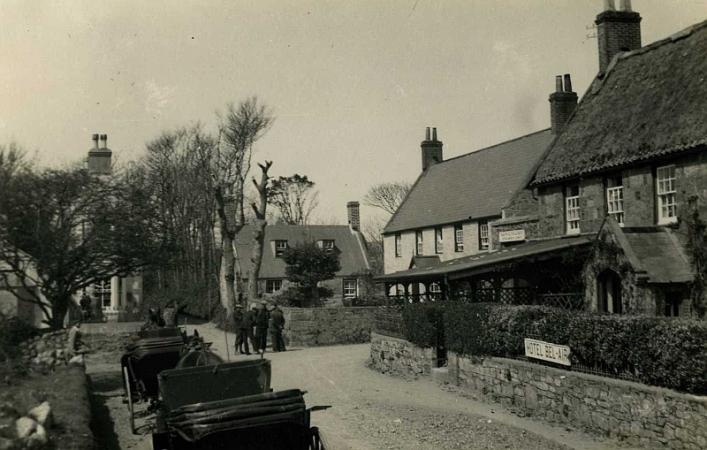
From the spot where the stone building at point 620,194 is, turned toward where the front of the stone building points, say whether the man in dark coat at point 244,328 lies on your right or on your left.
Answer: on your right

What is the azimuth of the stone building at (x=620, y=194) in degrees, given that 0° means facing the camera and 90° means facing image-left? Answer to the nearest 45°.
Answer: approximately 45°

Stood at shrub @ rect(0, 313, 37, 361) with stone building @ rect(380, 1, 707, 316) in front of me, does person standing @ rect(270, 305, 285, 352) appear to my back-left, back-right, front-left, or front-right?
front-left

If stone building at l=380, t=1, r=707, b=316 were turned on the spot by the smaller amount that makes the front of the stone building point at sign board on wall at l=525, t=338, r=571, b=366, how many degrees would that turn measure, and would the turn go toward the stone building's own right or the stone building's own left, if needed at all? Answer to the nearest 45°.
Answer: approximately 45° to the stone building's own left

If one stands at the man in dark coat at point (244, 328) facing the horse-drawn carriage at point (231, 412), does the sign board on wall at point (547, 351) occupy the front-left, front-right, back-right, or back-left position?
front-left

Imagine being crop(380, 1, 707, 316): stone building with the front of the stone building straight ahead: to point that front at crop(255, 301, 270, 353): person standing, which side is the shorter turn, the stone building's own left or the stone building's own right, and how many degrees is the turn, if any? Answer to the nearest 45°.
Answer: approximately 45° to the stone building's own right

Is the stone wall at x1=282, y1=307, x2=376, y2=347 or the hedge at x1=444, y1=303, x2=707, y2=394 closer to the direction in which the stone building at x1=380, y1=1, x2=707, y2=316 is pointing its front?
the hedge

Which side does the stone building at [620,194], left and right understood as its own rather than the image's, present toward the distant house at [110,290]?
right

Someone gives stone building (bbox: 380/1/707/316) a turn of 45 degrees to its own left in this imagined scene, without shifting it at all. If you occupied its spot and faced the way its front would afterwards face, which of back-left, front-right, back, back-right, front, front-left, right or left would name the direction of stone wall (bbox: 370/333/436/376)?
right
